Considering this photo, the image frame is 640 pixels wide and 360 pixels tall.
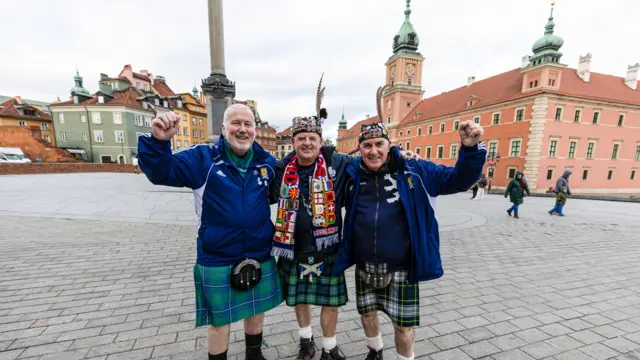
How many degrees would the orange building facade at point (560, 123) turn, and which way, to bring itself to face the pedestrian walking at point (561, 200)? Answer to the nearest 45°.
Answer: approximately 45° to its left

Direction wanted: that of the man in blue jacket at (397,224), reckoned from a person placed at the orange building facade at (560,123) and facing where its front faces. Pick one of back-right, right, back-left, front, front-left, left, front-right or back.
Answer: front-left

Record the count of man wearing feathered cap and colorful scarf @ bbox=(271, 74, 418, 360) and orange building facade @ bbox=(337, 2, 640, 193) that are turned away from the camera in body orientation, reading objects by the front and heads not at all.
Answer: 0

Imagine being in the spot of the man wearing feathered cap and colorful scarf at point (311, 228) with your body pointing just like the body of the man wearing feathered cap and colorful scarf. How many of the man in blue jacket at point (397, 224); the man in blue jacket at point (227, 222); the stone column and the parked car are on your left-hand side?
1

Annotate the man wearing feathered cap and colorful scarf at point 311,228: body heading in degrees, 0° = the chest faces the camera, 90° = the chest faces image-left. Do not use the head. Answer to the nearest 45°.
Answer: approximately 0°

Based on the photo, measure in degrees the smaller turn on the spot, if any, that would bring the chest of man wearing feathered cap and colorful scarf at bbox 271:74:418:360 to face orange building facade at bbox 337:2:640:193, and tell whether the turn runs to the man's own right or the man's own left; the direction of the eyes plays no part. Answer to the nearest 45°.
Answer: approximately 135° to the man's own left

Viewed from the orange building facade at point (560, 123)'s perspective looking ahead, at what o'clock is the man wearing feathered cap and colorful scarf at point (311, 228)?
The man wearing feathered cap and colorful scarf is roughly at 11 o'clock from the orange building facade.

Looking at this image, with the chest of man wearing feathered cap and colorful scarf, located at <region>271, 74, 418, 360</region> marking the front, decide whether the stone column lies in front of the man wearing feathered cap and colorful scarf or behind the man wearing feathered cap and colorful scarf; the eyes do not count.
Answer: behind

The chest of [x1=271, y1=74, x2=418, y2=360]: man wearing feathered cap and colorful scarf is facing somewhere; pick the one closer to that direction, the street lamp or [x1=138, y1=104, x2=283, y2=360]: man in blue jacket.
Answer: the man in blue jacket
